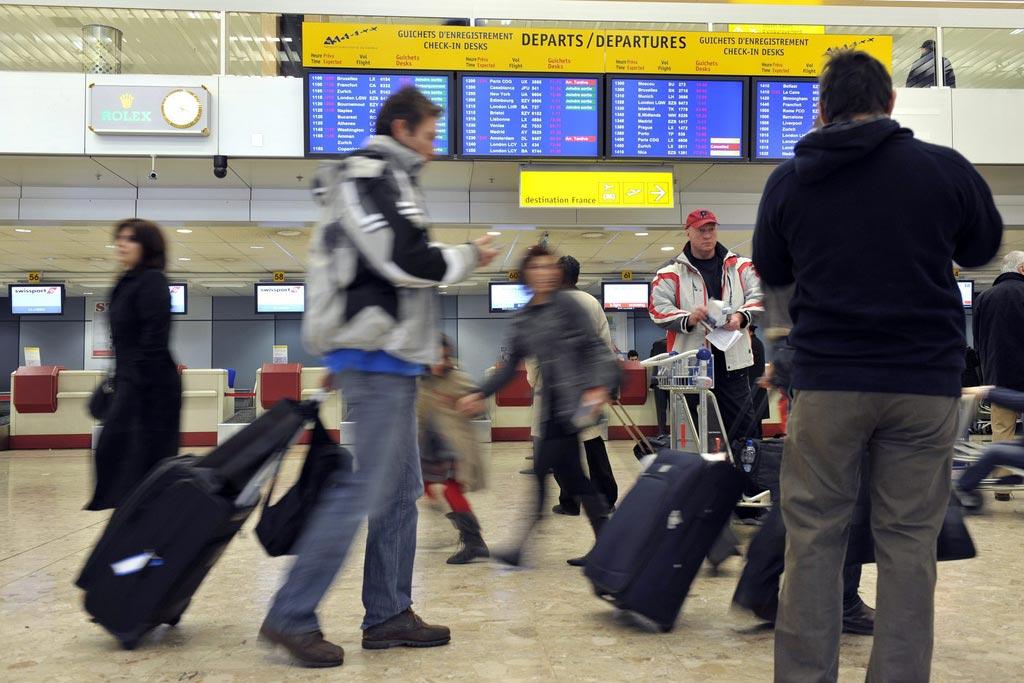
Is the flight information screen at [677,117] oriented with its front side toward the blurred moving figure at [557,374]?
yes

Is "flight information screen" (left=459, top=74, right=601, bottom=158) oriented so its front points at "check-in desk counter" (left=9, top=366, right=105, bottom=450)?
no

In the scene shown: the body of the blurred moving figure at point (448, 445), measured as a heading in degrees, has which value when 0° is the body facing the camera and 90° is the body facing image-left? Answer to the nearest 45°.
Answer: approximately 90°

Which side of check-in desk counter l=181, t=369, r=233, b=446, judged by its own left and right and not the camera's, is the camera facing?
front

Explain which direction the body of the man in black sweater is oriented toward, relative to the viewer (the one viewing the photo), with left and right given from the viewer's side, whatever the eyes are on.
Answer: facing away from the viewer

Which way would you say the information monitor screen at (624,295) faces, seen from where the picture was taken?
facing the viewer

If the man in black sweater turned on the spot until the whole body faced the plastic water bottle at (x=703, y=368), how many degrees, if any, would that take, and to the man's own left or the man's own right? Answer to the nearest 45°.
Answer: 0° — they already face it

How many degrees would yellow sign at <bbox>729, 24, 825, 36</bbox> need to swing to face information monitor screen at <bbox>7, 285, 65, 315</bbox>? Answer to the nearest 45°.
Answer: approximately 90° to its right

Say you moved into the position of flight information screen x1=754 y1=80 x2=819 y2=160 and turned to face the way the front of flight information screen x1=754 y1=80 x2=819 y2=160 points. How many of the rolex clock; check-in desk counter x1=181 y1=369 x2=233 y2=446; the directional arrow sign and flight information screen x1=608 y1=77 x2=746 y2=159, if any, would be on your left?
0

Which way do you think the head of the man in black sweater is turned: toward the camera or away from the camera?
away from the camera

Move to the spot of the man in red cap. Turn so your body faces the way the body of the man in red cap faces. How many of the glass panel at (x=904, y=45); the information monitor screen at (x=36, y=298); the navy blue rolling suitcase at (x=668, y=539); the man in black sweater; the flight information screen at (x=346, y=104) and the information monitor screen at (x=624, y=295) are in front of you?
2

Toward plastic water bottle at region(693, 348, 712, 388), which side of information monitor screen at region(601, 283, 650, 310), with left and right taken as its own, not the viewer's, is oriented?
front

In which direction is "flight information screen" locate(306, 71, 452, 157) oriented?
toward the camera

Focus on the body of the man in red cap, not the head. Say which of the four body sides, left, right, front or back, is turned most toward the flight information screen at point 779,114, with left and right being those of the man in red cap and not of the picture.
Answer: back

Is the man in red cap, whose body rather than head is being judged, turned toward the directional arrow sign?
no

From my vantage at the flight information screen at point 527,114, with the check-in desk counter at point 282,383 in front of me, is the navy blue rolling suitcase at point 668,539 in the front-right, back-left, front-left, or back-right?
back-left

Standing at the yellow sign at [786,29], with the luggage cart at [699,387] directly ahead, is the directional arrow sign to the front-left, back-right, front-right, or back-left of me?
front-right

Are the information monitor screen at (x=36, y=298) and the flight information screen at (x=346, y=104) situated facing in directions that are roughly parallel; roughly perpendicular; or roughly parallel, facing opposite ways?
roughly parallel

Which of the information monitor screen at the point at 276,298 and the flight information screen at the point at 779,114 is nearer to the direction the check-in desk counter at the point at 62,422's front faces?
the flight information screen

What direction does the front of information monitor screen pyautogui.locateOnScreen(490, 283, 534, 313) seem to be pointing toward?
toward the camera
